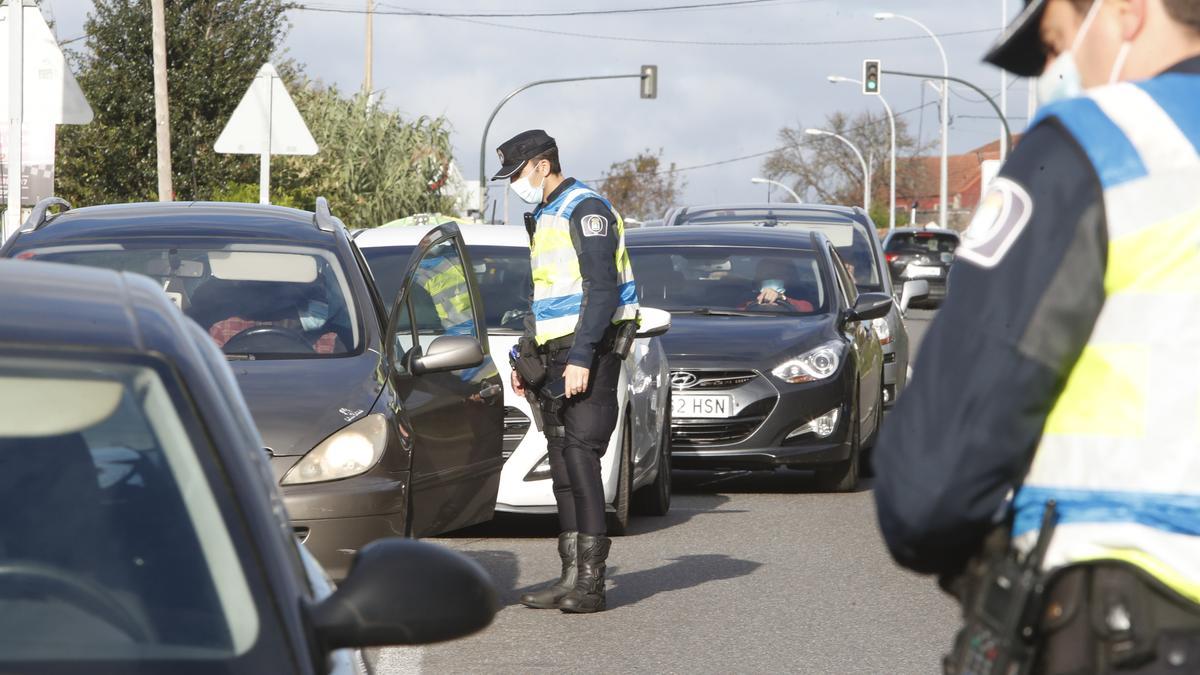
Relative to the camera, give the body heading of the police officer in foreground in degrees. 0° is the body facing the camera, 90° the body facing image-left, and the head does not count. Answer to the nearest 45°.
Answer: approximately 135°

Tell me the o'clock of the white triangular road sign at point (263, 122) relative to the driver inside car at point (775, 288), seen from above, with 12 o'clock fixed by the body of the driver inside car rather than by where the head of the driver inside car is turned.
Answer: The white triangular road sign is roughly at 4 o'clock from the driver inside car.

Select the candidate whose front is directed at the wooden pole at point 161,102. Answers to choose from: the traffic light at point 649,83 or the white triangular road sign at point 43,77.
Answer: the white triangular road sign

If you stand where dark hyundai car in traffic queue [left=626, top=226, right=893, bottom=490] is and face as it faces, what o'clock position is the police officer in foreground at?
The police officer in foreground is roughly at 12 o'clock from the dark hyundai car in traffic queue.

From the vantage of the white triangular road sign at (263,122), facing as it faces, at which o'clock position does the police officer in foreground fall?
The police officer in foreground is roughly at 6 o'clock from the white triangular road sign.

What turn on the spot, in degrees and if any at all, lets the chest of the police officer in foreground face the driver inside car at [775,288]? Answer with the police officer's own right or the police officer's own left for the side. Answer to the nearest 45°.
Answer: approximately 45° to the police officer's own right

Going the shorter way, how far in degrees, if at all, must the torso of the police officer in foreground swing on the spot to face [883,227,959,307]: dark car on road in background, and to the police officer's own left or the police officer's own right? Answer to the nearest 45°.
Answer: approximately 45° to the police officer's own right

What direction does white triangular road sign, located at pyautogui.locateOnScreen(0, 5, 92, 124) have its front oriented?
away from the camera

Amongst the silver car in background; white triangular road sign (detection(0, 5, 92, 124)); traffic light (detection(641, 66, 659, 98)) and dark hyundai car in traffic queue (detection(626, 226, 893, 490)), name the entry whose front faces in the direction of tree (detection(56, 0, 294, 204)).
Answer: the white triangular road sign

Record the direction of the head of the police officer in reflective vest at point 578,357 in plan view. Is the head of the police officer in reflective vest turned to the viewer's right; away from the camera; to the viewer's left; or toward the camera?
to the viewer's left

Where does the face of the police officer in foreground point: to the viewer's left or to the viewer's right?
to the viewer's left

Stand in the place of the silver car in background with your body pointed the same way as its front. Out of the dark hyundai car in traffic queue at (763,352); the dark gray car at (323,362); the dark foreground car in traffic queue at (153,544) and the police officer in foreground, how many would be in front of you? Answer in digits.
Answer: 4

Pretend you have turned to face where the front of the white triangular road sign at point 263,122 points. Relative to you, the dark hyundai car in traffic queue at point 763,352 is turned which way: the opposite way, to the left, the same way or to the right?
the opposite way

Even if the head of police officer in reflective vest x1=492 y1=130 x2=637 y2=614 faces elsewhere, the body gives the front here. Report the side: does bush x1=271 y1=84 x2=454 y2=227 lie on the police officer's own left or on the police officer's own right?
on the police officer's own right

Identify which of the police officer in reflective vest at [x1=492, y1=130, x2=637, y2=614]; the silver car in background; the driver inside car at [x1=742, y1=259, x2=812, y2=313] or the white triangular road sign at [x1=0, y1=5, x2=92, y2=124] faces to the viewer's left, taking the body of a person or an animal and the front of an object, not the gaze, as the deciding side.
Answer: the police officer in reflective vest
